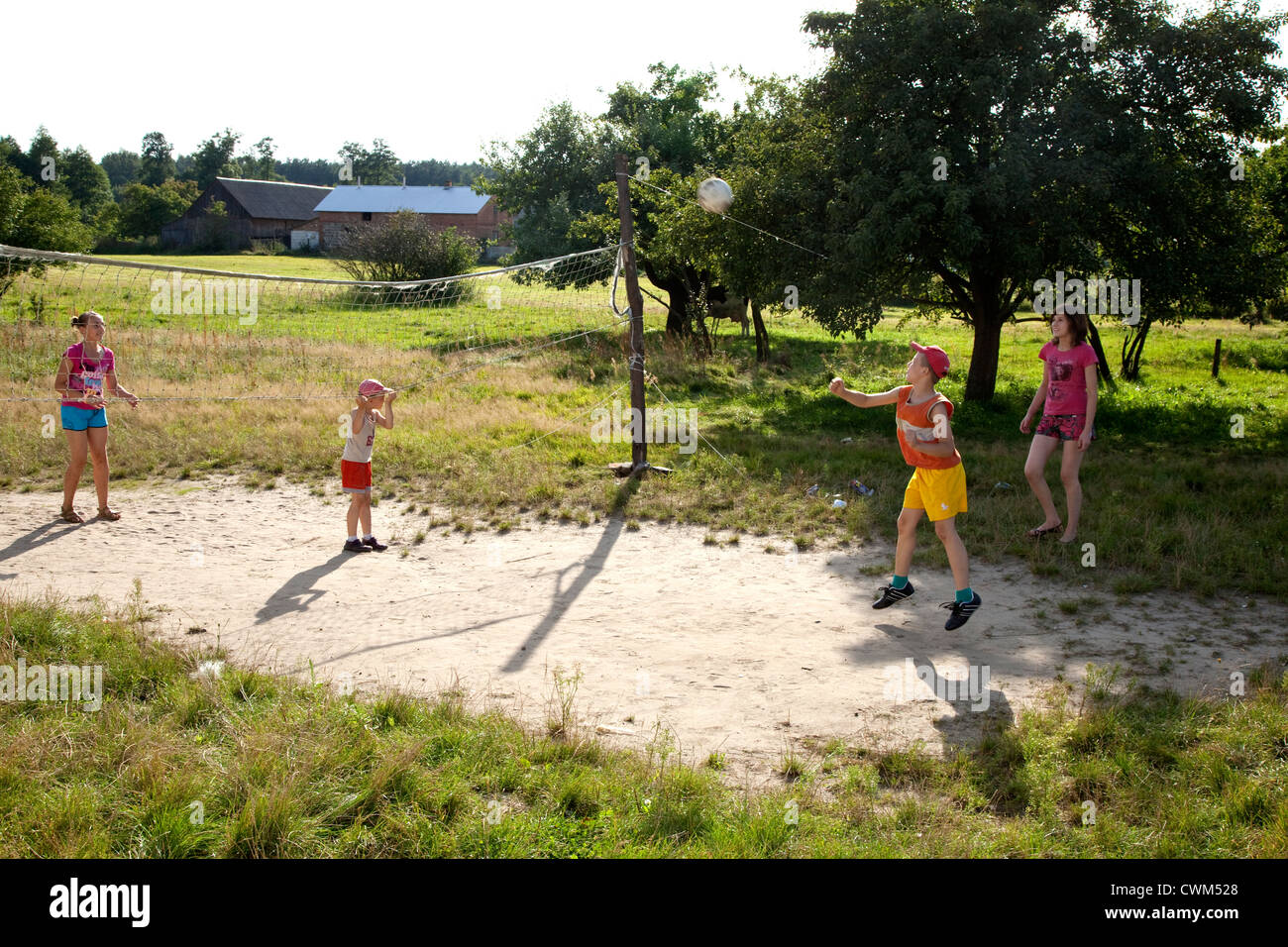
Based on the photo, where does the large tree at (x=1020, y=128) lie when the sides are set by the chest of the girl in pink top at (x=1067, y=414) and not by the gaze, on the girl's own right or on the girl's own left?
on the girl's own right

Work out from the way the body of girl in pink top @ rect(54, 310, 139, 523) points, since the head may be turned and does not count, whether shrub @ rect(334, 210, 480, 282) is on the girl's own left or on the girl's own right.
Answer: on the girl's own left

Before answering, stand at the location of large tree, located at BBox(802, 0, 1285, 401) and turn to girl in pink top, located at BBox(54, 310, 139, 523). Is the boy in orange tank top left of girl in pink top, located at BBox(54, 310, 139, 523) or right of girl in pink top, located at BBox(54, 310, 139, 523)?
left

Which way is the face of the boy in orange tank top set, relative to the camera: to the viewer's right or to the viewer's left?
to the viewer's left

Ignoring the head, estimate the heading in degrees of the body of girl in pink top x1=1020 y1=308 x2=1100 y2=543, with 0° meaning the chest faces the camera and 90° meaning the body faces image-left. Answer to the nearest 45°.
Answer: approximately 45°
